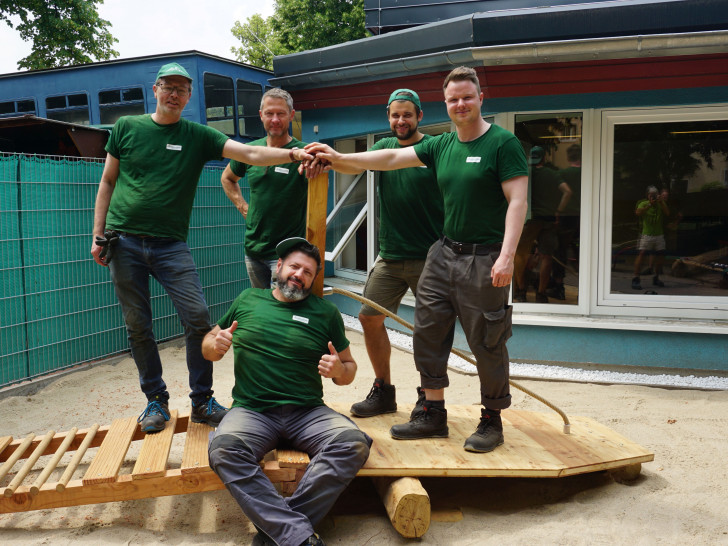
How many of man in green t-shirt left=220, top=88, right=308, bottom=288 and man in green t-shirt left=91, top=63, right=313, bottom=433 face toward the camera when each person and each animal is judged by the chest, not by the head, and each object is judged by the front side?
2

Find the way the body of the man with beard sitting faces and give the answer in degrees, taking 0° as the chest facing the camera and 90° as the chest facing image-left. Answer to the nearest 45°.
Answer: approximately 0°

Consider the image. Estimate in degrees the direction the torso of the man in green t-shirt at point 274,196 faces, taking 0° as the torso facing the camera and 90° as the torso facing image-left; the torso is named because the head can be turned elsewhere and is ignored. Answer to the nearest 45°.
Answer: approximately 0°

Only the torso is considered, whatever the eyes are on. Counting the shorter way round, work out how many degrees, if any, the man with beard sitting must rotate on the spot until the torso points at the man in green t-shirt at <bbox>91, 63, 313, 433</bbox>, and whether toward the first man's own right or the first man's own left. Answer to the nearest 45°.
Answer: approximately 135° to the first man's own right

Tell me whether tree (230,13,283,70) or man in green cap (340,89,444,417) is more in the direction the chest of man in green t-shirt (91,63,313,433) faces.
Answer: the man in green cap

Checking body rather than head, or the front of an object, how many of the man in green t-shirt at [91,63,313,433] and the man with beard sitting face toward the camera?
2

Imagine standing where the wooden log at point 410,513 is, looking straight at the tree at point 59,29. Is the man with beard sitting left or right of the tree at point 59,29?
left

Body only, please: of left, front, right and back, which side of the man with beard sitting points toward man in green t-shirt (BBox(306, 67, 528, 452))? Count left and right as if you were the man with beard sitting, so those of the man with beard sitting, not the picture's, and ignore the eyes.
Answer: left
